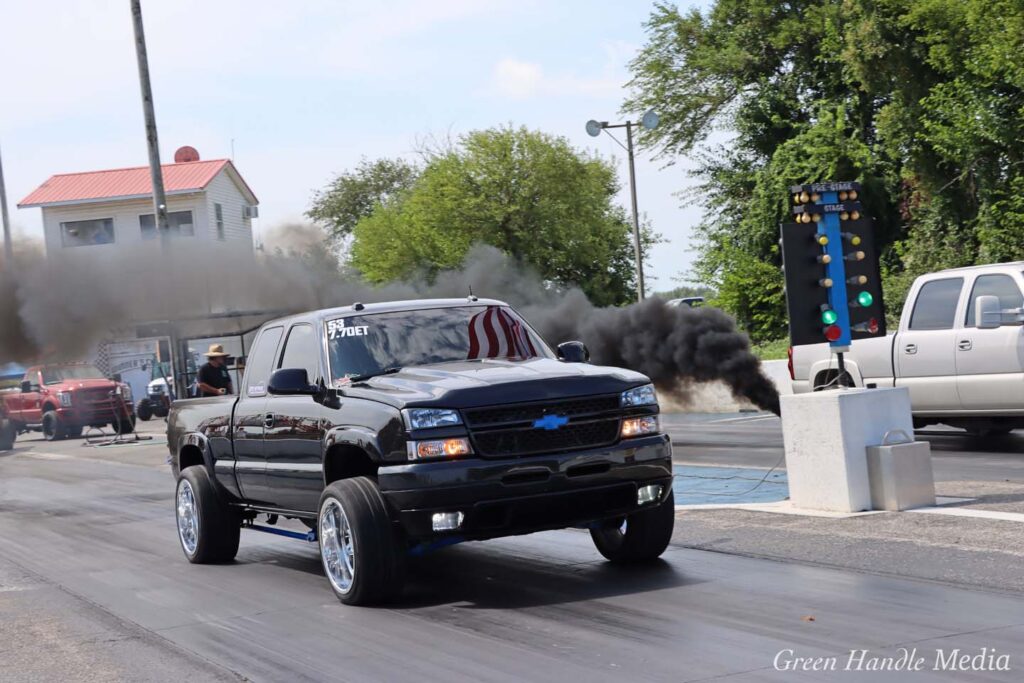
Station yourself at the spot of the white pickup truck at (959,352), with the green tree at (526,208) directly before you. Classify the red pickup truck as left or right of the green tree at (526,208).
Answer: left

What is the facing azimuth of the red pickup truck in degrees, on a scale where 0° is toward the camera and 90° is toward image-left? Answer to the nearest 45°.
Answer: approximately 315°

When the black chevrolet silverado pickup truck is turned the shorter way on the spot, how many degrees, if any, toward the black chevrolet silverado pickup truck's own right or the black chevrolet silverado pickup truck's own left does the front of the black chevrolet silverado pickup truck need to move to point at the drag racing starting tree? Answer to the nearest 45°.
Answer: approximately 90° to the black chevrolet silverado pickup truck's own left

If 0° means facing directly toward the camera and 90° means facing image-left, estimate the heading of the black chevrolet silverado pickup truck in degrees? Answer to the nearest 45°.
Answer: approximately 315°

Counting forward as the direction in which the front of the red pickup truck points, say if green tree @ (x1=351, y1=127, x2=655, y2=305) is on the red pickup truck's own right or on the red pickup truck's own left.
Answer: on the red pickup truck's own left

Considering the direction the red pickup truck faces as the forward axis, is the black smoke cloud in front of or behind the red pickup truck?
in front
